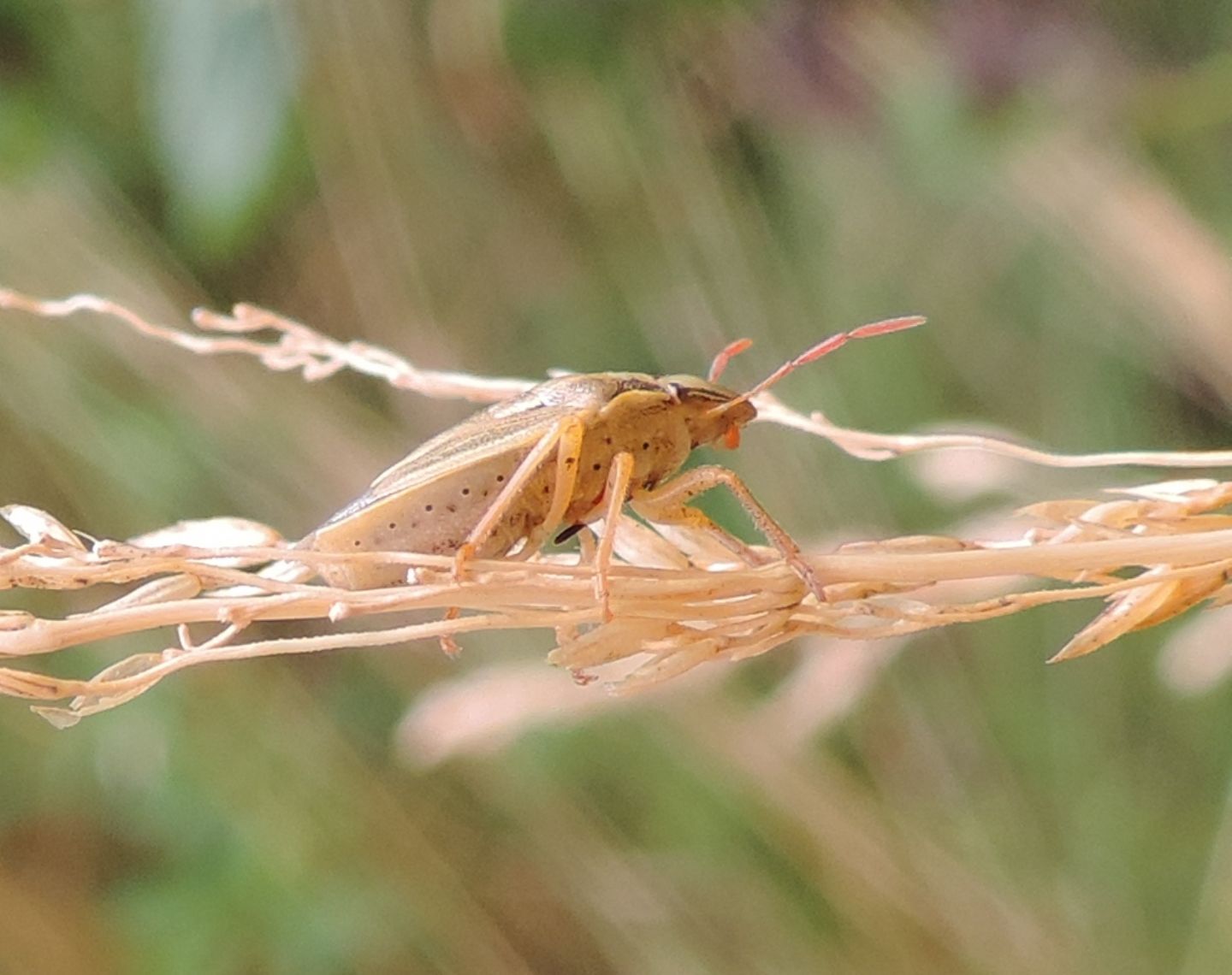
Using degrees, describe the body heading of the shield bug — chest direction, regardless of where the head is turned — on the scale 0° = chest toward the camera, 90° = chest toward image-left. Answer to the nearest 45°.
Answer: approximately 270°
